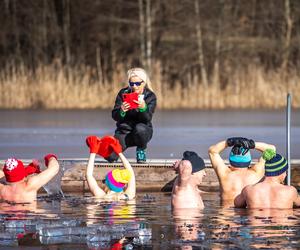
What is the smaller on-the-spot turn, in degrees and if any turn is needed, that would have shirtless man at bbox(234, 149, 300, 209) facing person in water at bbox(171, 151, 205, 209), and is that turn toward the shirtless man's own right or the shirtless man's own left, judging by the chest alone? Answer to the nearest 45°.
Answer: approximately 90° to the shirtless man's own left

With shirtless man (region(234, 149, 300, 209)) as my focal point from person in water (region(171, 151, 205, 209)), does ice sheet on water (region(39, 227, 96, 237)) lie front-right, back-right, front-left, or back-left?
back-right

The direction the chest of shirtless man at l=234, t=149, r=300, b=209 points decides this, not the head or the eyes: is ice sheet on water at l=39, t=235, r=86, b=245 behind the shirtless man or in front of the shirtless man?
behind

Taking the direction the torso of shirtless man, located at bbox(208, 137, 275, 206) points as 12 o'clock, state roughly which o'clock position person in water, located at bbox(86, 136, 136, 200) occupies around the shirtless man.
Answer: The person in water is roughly at 9 o'clock from the shirtless man.

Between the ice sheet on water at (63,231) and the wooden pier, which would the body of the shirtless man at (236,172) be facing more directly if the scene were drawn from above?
the wooden pier

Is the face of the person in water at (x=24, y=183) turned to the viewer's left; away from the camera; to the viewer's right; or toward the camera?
away from the camera

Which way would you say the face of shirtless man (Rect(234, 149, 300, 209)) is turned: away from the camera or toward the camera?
away from the camera

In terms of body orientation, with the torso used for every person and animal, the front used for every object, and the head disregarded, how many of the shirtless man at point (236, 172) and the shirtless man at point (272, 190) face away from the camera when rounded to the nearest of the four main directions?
2

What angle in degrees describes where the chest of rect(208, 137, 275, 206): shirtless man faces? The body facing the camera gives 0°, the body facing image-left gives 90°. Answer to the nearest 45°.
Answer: approximately 180°

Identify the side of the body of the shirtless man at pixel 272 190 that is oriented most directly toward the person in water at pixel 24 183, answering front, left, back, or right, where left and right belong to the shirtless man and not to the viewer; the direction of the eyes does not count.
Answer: left

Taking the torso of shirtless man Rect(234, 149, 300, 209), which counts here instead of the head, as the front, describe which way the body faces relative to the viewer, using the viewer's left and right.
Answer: facing away from the viewer
